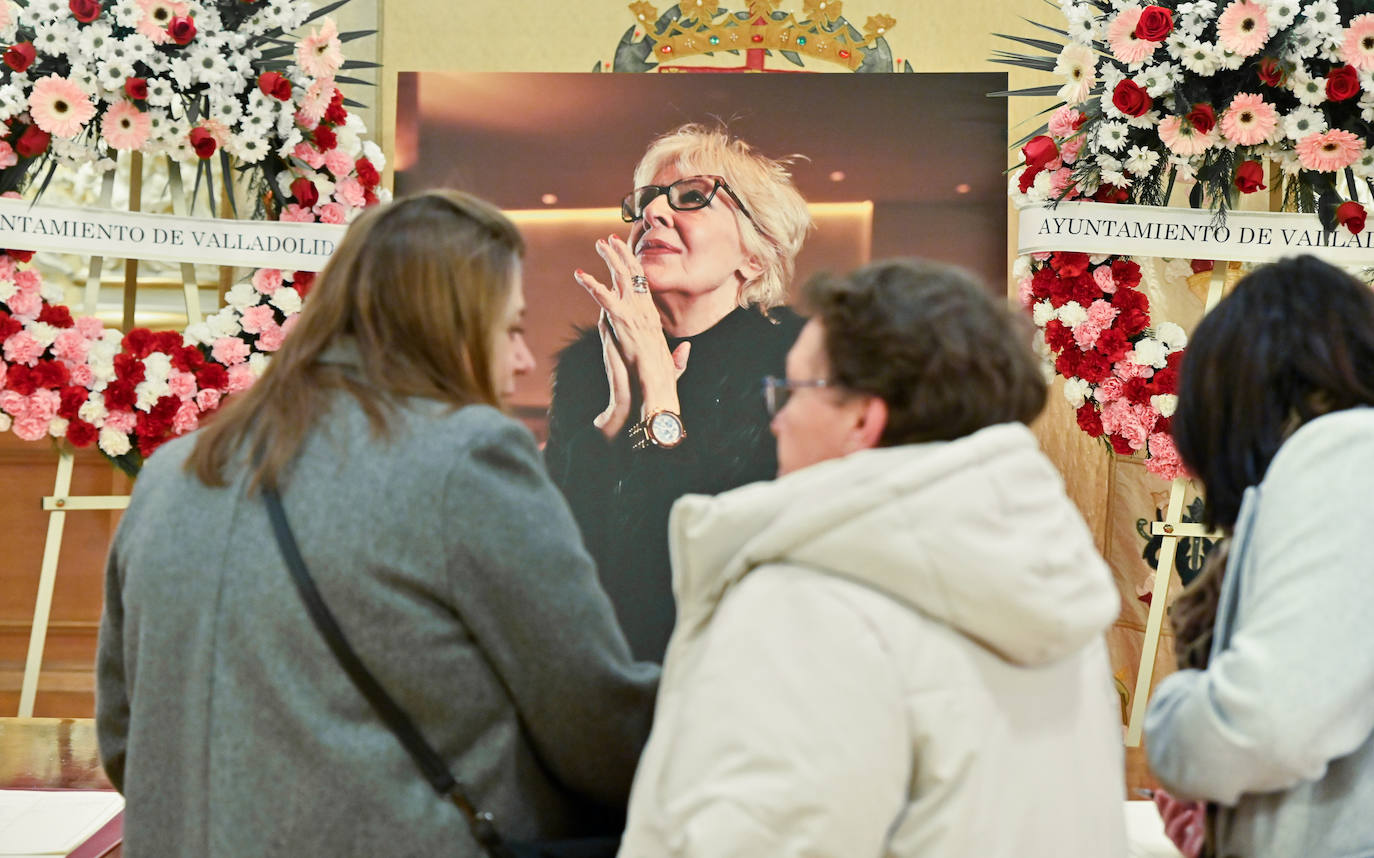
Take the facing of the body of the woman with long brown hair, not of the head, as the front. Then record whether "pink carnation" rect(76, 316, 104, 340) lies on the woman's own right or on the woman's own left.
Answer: on the woman's own left

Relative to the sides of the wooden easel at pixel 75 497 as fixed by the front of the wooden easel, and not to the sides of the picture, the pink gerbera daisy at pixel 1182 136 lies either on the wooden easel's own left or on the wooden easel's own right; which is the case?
on the wooden easel's own left

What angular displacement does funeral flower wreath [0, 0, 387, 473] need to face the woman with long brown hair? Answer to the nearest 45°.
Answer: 0° — it already faces them

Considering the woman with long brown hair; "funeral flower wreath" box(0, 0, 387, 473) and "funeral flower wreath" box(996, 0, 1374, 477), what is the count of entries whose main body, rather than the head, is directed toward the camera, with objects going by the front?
2

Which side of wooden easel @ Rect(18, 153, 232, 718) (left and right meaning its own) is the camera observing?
front

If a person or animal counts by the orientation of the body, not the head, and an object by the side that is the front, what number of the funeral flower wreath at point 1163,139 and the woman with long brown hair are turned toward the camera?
1

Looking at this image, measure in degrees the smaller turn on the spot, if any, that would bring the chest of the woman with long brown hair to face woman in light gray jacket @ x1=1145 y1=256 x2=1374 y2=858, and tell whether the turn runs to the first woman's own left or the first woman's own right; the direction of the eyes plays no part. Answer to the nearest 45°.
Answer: approximately 45° to the first woman's own right

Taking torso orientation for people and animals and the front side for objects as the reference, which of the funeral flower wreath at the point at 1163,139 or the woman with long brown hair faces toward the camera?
the funeral flower wreath

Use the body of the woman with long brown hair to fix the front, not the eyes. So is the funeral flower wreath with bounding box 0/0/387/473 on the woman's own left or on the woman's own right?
on the woman's own left

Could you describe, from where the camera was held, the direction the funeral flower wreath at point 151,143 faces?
facing the viewer

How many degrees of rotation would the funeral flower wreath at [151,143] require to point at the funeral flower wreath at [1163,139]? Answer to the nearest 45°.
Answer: approximately 45° to its left

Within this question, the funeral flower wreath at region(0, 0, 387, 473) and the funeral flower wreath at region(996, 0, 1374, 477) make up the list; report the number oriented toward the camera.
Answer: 2

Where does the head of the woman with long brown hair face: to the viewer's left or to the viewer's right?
to the viewer's right

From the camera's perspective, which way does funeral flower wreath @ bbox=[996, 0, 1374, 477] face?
toward the camera

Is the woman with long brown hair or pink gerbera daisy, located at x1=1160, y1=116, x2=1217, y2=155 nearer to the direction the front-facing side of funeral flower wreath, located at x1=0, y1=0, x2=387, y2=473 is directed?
the woman with long brown hair
